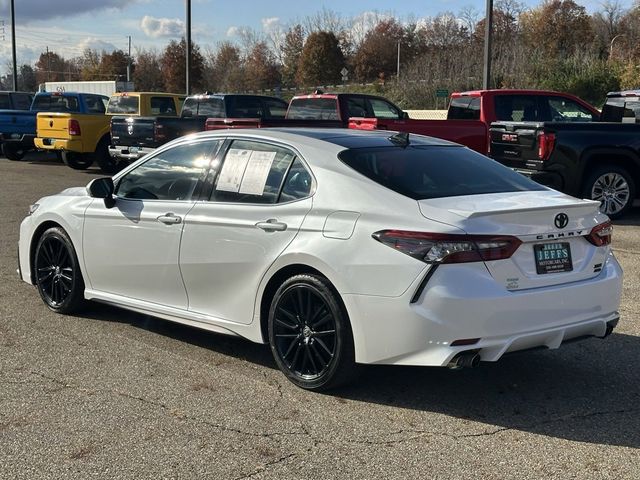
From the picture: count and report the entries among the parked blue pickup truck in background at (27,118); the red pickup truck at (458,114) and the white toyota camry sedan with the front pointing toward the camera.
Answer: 0

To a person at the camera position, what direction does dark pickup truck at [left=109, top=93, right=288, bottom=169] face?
facing away from the viewer and to the right of the viewer

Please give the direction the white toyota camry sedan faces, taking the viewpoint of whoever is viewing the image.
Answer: facing away from the viewer and to the left of the viewer

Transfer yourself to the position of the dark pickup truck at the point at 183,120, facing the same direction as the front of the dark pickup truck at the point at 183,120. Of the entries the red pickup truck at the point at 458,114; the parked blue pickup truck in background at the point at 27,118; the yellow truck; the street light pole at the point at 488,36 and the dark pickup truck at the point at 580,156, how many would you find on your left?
2

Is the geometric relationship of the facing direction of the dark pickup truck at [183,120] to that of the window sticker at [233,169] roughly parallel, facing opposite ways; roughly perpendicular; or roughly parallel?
roughly parallel, facing opposite ways

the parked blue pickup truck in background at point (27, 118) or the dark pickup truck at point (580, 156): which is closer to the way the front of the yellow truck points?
the parked blue pickup truck in background

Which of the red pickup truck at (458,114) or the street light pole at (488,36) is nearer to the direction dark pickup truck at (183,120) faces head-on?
the street light pole

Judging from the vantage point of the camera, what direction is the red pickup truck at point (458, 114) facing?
facing away from the viewer and to the right of the viewer

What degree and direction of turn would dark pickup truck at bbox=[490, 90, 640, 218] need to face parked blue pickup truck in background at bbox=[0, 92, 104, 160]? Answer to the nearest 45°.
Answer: approximately 90° to its left

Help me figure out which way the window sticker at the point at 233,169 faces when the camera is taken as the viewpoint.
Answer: facing the viewer and to the left of the viewer

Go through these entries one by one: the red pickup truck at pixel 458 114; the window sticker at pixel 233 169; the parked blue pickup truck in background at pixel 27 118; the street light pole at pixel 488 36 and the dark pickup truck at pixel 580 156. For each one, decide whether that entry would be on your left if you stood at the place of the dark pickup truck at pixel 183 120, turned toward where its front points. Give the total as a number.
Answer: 1

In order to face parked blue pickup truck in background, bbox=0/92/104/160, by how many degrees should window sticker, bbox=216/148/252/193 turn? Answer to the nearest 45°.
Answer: approximately 135° to its right

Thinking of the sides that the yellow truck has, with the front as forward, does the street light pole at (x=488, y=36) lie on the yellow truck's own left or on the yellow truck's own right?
on the yellow truck's own right

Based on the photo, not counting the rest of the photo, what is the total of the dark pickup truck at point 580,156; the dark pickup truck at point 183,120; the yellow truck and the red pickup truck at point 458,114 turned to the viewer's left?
0
